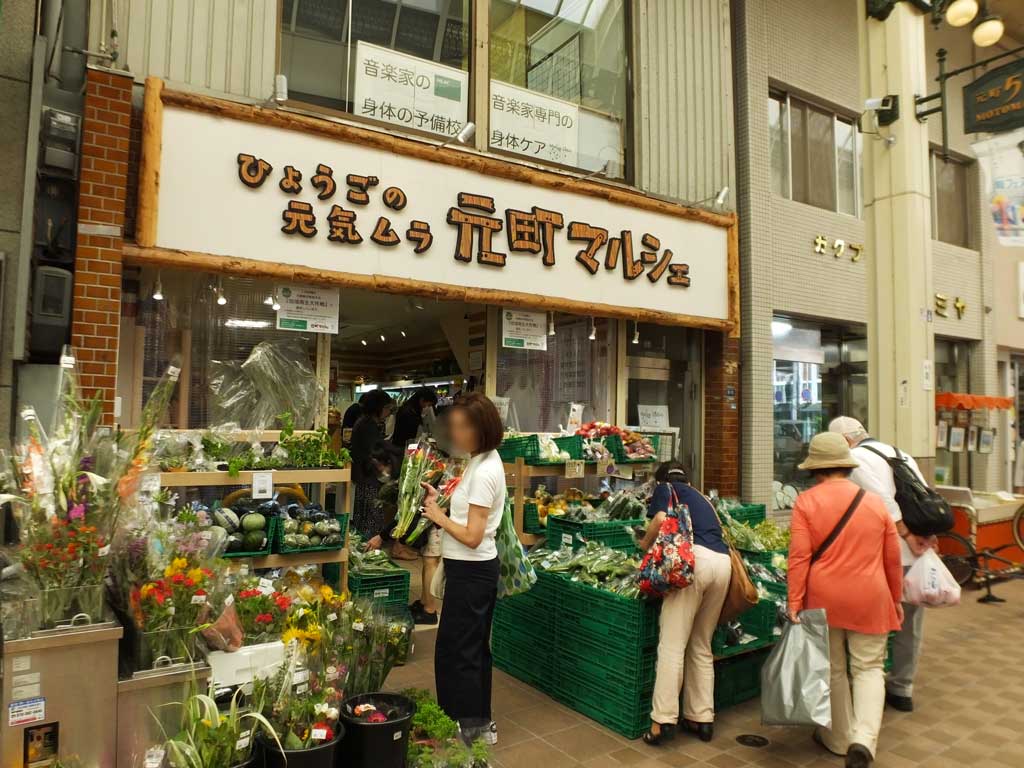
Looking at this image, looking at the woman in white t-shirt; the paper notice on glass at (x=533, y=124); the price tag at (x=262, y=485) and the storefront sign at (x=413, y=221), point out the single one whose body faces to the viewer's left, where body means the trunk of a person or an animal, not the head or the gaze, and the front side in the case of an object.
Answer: the woman in white t-shirt

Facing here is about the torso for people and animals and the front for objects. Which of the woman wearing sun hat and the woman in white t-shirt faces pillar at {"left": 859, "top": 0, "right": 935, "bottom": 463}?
the woman wearing sun hat

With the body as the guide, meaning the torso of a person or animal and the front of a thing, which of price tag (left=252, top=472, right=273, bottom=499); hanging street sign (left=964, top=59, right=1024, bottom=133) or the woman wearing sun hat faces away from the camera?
the woman wearing sun hat

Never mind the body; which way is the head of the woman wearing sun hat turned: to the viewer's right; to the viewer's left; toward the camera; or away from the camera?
away from the camera

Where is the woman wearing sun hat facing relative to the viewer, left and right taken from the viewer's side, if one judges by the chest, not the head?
facing away from the viewer

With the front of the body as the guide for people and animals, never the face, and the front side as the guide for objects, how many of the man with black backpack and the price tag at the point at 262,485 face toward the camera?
1

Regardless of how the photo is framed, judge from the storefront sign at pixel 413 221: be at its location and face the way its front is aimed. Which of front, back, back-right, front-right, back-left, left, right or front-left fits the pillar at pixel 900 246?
front-left

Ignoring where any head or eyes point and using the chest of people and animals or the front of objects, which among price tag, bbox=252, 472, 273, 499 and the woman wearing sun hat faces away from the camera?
the woman wearing sun hat

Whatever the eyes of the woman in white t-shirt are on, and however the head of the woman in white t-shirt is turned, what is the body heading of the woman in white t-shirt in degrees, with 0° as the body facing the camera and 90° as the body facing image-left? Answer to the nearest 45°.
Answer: approximately 90°
